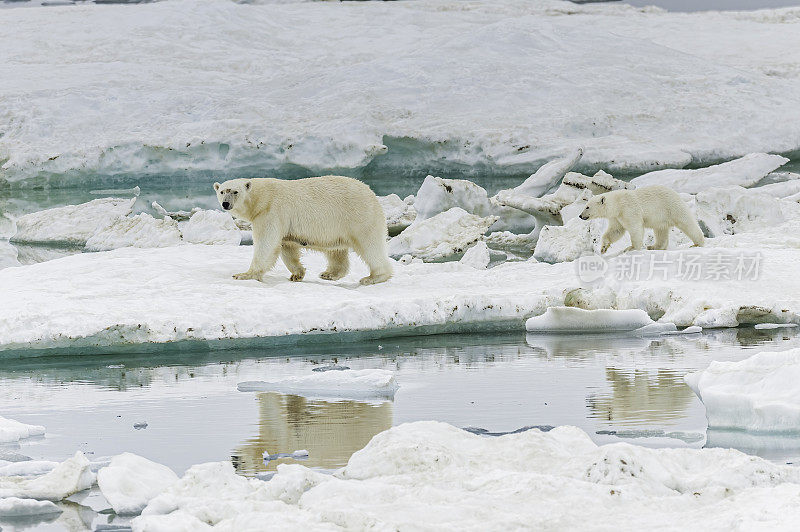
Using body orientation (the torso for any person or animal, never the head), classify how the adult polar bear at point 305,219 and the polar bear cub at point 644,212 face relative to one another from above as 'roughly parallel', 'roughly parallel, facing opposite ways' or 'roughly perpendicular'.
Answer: roughly parallel

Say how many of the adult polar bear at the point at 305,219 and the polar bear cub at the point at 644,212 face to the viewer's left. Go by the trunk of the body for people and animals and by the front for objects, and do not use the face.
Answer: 2

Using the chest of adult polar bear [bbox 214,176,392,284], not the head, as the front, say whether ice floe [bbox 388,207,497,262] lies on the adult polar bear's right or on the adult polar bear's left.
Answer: on the adult polar bear's right

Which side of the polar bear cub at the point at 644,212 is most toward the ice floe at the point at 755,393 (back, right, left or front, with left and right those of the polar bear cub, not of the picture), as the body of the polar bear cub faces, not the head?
left

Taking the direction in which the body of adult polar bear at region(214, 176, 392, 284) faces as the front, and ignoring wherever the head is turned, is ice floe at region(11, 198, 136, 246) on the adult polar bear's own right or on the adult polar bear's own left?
on the adult polar bear's own right

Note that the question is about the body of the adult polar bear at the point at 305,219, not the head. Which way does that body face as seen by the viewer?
to the viewer's left

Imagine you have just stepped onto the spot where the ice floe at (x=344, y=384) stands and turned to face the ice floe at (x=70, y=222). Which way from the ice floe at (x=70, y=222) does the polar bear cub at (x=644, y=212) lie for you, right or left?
right

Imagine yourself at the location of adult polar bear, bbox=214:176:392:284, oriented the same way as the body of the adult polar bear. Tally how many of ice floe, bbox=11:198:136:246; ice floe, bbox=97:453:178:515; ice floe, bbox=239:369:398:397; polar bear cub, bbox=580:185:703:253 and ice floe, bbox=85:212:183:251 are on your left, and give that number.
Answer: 2

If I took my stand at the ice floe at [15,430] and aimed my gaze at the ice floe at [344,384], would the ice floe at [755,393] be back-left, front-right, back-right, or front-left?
front-right

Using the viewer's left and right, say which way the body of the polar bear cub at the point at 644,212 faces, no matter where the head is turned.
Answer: facing to the left of the viewer

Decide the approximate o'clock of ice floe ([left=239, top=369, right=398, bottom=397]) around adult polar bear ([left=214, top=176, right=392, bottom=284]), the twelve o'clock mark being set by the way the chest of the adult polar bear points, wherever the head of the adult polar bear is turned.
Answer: The ice floe is roughly at 9 o'clock from the adult polar bear.
